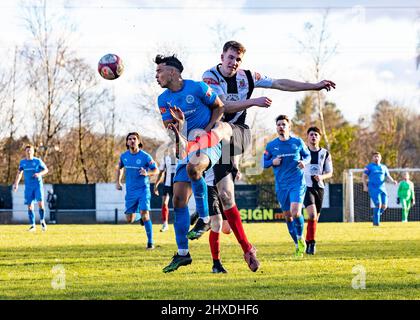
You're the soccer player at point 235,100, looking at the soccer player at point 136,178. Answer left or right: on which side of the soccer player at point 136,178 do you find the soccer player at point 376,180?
right

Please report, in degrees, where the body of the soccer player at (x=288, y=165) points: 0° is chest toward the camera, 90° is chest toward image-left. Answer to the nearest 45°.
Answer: approximately 0°

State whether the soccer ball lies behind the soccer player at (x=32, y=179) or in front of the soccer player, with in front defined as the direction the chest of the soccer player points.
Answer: in front

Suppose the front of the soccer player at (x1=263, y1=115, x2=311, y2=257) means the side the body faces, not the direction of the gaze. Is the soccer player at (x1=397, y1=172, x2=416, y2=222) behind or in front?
behind

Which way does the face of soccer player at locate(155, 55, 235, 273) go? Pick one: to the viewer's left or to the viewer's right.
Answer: to the viewer's left

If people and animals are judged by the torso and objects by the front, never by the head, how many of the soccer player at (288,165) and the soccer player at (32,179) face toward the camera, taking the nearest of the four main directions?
2

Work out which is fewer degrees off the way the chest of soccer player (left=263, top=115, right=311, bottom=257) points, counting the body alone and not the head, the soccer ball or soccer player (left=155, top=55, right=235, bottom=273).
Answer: the soccer player

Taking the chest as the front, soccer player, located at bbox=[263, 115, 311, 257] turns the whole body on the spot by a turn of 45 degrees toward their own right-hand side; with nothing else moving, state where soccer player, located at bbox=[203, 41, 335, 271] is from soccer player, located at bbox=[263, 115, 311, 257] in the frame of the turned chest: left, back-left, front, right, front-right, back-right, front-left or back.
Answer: front-left

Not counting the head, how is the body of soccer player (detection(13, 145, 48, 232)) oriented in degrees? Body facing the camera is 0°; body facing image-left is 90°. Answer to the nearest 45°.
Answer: approximately 0°

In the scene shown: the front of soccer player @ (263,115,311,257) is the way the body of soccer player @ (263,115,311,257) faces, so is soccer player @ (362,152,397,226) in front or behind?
behind

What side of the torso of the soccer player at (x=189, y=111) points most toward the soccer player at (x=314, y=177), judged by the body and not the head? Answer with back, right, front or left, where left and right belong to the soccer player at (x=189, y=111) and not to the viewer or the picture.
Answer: back

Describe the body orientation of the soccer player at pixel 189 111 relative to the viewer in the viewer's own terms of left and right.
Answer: facing the viewer and to the left of the viewer

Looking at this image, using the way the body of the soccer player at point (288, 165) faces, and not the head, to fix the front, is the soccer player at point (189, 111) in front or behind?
in front
